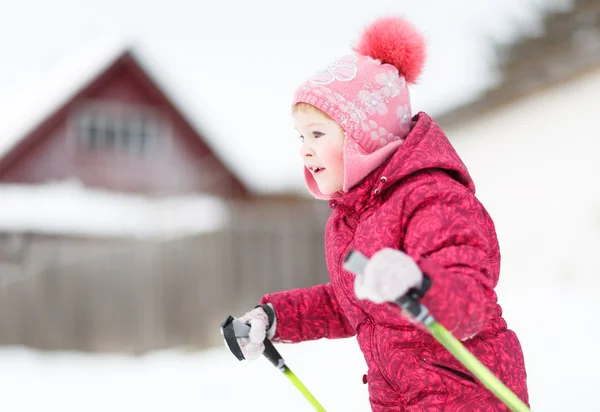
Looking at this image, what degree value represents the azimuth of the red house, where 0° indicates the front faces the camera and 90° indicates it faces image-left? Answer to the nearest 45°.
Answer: approximately 0°

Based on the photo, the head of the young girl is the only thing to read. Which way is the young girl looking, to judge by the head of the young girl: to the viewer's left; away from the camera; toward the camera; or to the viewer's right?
to the viewer's left
